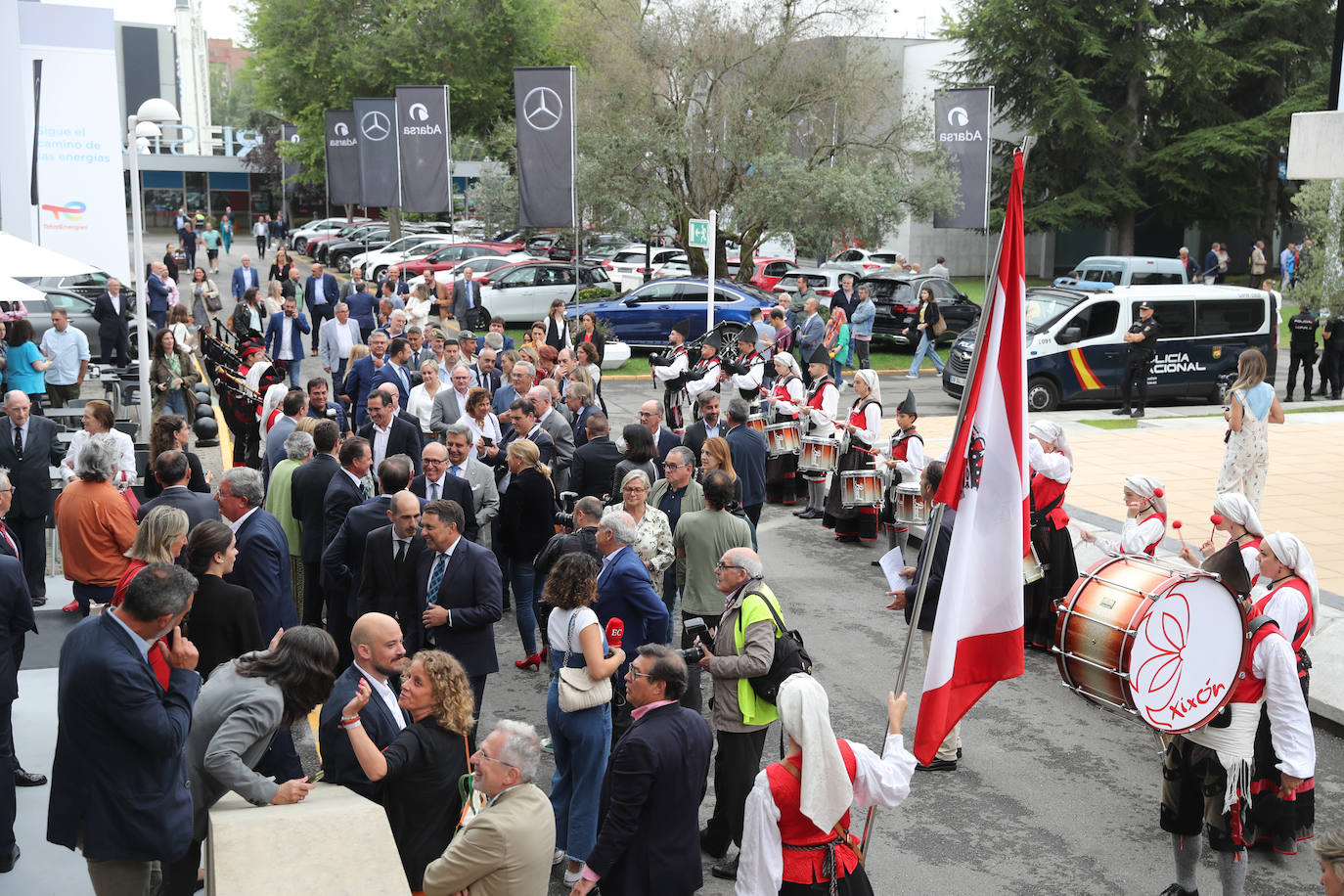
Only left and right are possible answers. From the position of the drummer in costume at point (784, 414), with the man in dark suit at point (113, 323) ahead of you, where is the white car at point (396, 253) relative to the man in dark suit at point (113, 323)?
right

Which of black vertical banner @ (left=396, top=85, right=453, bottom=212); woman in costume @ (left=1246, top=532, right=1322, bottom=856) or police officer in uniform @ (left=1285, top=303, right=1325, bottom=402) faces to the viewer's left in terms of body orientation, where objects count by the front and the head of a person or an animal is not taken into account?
the woman in costume

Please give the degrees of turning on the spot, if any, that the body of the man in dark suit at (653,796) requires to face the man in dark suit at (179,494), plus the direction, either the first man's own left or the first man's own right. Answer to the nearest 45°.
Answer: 0° — they already face them

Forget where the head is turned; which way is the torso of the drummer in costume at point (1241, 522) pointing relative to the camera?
to the viewer's left

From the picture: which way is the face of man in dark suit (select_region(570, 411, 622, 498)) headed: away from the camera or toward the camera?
away from the camera

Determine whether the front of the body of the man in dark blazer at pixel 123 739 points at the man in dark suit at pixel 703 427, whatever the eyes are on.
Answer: yes

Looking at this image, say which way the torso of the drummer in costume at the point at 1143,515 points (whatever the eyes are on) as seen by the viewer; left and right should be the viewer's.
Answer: facing to the left of the viewer

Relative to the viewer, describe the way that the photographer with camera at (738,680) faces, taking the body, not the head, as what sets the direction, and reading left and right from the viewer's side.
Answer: facing to the left of the viewer

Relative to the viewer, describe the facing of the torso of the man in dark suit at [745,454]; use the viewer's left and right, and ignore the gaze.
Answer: facing away from the viewer and to the left of the viewer

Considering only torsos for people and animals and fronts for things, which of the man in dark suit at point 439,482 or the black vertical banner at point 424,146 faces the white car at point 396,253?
the black vertical banner

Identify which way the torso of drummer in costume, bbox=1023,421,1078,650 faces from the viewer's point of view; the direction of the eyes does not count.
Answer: to the viewer's left
